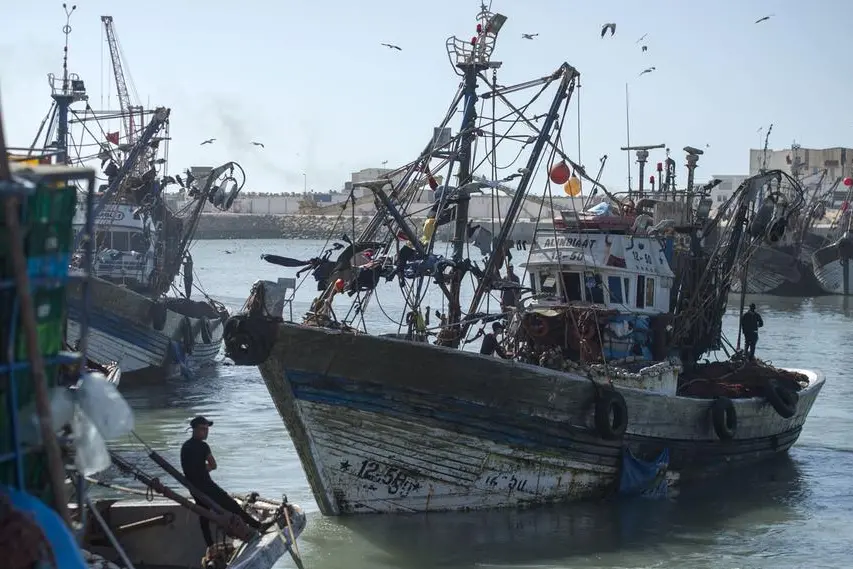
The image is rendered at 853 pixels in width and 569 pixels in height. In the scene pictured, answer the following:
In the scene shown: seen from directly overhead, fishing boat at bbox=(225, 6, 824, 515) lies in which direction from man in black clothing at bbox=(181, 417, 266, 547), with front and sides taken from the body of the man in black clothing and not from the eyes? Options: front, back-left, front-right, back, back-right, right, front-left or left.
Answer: front-left

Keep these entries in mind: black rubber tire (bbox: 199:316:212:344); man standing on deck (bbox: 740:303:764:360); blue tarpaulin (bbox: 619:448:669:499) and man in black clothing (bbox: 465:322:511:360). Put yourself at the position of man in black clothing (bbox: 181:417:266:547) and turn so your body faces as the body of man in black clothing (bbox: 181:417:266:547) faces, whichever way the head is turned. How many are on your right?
0

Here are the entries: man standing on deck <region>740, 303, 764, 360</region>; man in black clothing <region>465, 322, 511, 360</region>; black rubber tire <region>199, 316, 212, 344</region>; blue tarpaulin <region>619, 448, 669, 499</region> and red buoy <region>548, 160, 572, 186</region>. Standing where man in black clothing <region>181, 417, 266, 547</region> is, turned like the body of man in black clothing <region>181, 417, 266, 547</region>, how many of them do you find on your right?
0

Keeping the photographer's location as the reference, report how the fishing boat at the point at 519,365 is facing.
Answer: facing the viewer and to the left of the viewer

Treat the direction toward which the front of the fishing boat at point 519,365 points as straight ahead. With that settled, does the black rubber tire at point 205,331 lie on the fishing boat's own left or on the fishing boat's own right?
on the fishing boat's own right

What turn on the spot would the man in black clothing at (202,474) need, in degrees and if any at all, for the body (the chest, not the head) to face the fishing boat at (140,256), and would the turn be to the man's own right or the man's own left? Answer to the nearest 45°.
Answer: approximately 90° to the man's own left

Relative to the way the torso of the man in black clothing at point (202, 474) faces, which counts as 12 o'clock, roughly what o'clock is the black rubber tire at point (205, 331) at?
The black rubber tire is roughly at 9 o'clock from the man in black clothing.

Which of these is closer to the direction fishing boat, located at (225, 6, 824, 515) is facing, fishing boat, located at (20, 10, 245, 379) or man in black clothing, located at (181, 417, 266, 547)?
the man in black clothing

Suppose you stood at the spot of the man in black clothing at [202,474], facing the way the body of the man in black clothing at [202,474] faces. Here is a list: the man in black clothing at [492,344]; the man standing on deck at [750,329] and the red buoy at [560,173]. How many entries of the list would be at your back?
0

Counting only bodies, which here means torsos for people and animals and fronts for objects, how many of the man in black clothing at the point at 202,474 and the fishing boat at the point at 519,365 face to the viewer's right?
1

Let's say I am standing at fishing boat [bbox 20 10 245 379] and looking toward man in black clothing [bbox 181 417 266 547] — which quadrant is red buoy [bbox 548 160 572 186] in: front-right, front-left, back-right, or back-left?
front-left

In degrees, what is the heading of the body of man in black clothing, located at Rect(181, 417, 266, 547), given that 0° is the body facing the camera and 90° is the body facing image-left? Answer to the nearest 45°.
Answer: approximately 270°

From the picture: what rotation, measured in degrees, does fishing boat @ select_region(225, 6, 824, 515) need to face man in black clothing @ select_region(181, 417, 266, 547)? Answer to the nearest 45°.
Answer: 0° — it already faces them
